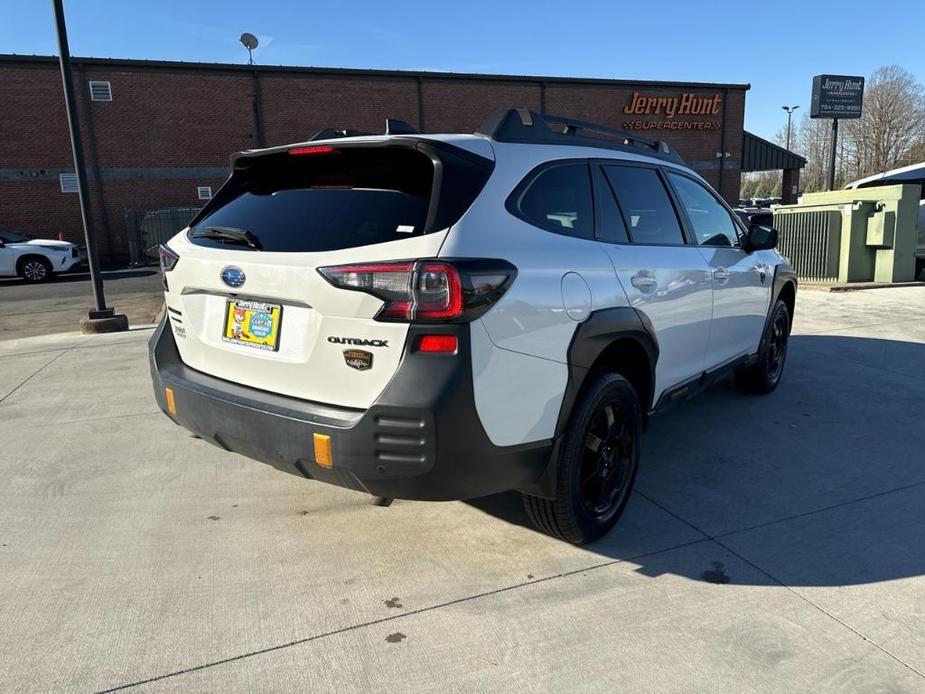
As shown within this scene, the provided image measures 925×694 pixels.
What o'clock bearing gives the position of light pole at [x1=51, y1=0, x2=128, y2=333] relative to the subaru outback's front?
The light pole is roughly at 9 o'clock from the subaru outback.

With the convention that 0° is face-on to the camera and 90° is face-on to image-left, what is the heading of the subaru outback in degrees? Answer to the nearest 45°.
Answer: approximately 225°

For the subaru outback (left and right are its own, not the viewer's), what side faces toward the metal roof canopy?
front

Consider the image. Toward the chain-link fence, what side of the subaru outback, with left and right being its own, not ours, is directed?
left

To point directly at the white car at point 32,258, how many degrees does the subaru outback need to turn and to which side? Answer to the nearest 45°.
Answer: approximately 90° to its left

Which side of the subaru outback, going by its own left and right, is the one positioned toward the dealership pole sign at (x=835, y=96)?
front

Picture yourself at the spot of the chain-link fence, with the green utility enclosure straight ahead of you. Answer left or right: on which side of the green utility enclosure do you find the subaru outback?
right

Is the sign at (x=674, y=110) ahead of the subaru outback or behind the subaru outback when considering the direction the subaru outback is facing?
ahead
